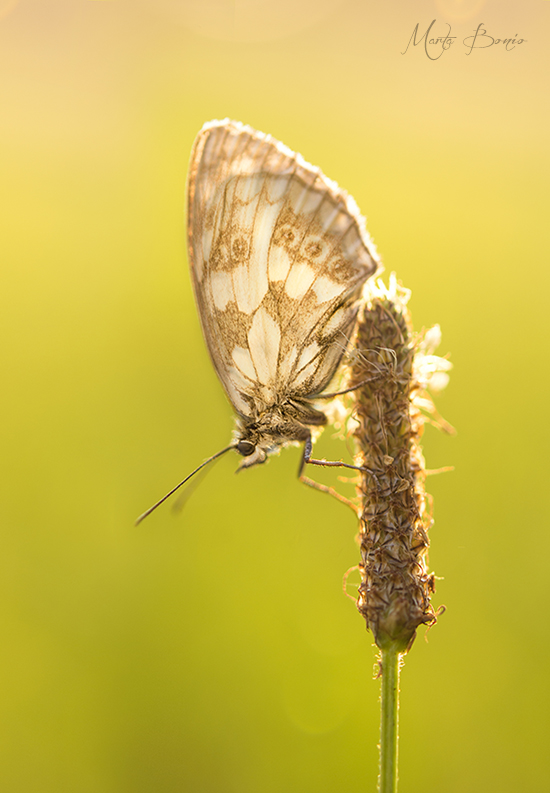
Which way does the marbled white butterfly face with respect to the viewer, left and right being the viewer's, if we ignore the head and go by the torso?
facing to the left of the viewer
